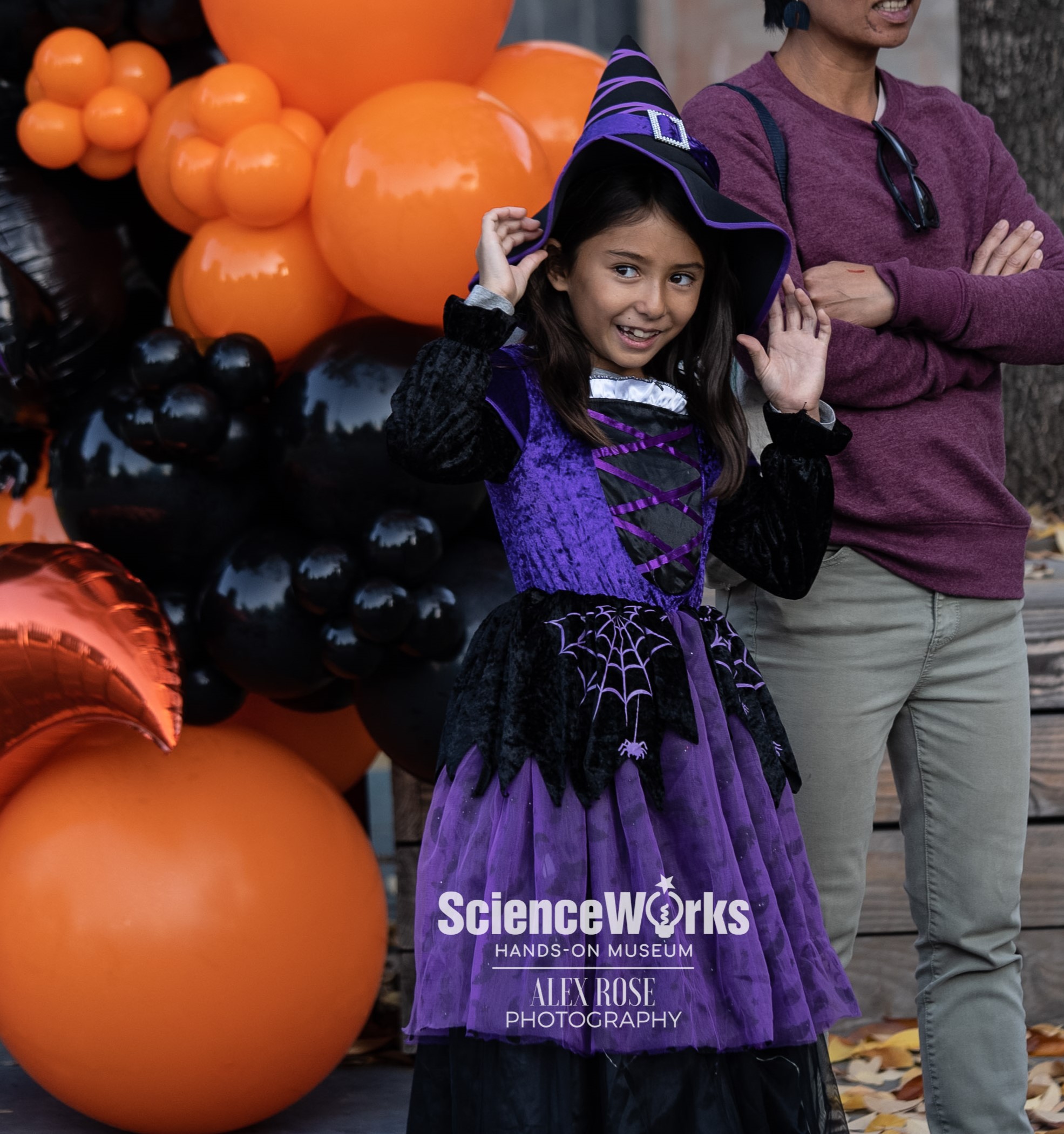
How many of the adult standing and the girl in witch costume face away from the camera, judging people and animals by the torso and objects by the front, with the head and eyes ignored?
0

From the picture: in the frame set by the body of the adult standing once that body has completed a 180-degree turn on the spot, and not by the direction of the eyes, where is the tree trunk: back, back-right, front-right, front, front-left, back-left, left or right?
front-right

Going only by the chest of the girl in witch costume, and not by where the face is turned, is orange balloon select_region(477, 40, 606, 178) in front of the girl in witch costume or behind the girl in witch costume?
behind

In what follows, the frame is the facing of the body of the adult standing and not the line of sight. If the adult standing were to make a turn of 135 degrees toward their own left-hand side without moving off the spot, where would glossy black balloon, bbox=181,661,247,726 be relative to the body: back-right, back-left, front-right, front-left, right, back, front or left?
left

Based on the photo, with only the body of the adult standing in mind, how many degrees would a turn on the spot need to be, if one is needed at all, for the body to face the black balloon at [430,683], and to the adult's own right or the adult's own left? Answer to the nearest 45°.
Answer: approximately 135° to the adult's own right

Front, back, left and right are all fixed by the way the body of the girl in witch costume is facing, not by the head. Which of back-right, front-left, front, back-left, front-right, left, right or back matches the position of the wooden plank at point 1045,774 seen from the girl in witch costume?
left

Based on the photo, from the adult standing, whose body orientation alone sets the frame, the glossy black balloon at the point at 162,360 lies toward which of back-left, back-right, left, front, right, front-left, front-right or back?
back-right
